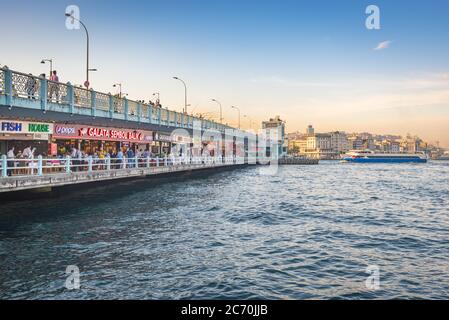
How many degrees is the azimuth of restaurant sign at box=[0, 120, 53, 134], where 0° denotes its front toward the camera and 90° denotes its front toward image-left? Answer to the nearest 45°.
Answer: approximately 315°
